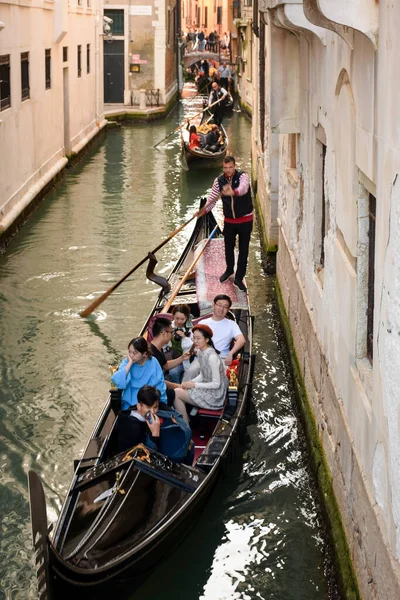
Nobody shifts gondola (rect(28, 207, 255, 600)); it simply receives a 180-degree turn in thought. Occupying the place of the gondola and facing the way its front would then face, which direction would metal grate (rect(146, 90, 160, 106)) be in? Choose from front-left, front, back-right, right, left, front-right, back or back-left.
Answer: front-left

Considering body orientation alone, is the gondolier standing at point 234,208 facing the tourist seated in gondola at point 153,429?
yes

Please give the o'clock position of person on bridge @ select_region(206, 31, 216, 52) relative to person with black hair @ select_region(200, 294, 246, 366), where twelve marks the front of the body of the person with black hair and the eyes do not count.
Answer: The person on bridge is roughly at 6 o'clock from the person with black hair.

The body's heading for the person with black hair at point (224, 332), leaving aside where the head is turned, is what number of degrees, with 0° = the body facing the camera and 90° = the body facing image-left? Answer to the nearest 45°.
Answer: approximately 0°

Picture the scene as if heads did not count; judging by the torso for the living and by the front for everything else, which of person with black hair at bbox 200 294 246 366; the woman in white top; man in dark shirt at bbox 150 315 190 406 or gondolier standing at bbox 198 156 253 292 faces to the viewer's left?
the woman in white top

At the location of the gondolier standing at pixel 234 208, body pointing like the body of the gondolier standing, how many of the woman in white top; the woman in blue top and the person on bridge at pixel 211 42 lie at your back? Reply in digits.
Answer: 1

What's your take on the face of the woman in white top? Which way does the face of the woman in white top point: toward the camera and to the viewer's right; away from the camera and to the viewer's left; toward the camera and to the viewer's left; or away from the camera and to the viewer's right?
toward the camera and to the viewer's left

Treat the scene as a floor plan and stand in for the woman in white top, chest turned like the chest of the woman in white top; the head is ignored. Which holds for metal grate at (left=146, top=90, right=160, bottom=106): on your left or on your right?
on your right
